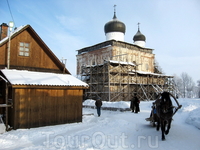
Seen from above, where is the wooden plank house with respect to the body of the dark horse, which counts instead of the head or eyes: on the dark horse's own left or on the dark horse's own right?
on the dark horse's own right

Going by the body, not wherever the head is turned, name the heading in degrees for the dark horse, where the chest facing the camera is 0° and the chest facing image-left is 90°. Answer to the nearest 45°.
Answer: approximately 0°

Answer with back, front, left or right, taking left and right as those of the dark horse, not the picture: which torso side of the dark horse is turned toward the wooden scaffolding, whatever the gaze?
back
